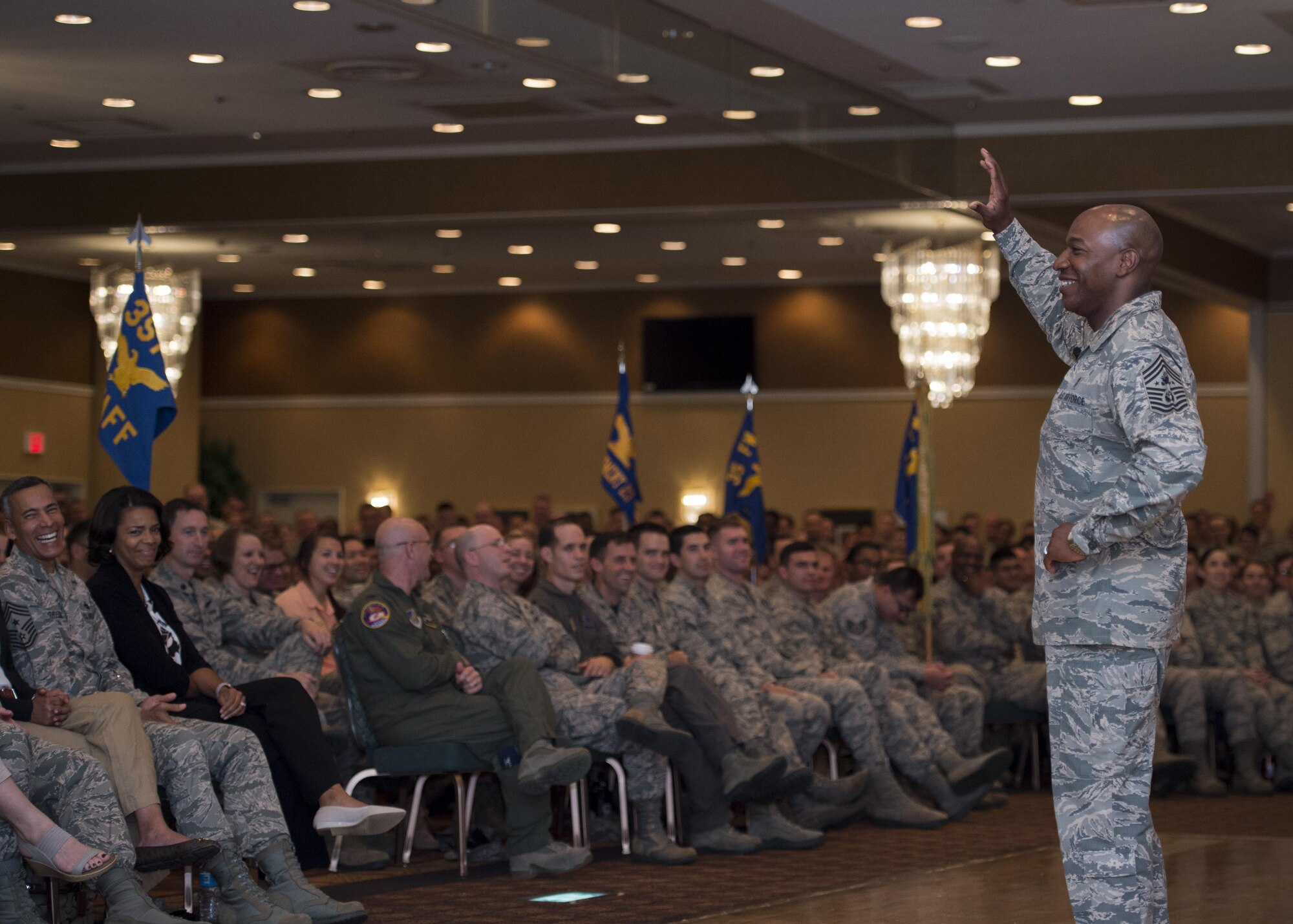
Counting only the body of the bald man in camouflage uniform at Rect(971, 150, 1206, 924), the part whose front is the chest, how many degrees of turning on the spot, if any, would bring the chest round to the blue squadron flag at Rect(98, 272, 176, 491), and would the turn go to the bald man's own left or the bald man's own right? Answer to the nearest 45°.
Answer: approximately 45° to the bald man's own right

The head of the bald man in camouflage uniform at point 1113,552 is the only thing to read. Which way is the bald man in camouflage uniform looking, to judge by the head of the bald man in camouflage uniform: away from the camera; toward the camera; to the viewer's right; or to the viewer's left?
to the viewer's left

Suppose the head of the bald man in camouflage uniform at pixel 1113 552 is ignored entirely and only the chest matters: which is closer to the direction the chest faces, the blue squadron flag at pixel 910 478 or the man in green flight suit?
the man in green flight suit

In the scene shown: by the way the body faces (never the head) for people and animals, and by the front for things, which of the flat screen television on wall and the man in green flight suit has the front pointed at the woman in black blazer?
the flat screen television on wall

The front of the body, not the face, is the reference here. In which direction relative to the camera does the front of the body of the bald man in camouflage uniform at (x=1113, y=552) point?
to the viewer's left

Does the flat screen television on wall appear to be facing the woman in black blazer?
yes

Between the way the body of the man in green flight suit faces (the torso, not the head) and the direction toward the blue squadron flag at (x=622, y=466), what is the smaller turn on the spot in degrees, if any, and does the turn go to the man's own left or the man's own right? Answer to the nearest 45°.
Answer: approximately 90° to the man's own left

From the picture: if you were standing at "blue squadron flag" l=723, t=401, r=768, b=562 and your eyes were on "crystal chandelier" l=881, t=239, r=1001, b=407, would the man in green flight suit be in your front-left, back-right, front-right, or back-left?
back-right

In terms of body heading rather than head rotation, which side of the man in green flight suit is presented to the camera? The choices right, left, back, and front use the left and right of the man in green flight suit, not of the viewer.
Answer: right

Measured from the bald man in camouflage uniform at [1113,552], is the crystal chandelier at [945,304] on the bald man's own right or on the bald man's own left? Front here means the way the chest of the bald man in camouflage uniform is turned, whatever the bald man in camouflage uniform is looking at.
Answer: on the bald man's own right

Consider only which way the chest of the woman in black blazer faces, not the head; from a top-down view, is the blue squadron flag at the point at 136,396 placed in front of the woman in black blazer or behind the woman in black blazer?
behind

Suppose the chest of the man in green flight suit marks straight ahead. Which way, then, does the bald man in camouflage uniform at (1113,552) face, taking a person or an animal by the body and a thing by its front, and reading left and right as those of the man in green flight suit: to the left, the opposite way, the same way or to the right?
the opposite way

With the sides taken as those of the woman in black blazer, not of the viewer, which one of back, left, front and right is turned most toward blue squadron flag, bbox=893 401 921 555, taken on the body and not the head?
left

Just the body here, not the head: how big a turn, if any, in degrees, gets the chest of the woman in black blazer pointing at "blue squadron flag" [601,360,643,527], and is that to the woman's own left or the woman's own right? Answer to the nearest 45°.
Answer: approximately 90° to the woman's own left

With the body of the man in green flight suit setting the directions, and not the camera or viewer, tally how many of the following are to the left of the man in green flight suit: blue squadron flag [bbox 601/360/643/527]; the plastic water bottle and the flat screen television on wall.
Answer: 2

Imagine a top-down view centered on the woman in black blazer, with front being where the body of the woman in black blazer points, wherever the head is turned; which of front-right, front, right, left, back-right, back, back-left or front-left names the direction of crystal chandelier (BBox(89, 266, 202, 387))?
back-left
